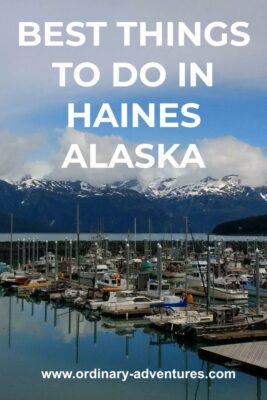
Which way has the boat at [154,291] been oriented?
to the viewer's left

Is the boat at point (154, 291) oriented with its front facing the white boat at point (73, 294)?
yes

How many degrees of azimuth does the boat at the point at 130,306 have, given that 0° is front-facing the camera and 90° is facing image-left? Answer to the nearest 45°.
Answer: approximately 270°

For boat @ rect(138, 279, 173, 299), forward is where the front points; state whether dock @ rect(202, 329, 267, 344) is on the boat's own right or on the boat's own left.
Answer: on the boat's own left

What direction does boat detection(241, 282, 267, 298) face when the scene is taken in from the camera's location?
facing to the left of the viewer

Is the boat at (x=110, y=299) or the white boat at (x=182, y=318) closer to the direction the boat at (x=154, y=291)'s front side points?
the boat

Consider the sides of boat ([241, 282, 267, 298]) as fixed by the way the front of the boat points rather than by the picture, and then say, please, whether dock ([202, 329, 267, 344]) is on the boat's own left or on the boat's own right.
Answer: on the boat's own left

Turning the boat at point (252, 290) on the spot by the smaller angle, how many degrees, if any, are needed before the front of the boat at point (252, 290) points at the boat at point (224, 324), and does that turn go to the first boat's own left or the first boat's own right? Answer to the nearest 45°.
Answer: approximately 90° to the first boat's own left
